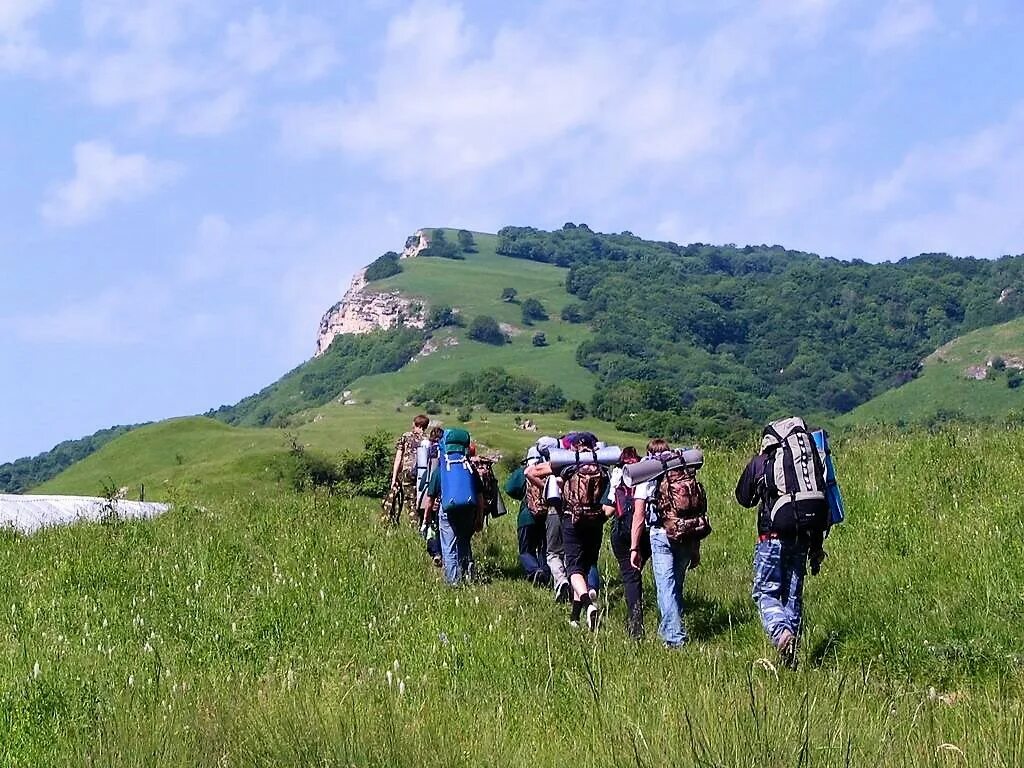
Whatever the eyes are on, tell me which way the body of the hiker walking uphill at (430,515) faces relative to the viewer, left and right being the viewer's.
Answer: facing away from the viewer

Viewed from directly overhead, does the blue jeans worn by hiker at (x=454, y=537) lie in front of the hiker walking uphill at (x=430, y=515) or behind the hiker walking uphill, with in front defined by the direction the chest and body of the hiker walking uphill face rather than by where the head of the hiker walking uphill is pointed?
behind

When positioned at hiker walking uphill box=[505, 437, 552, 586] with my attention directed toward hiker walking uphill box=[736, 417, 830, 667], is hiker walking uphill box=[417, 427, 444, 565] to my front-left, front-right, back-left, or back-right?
back-right

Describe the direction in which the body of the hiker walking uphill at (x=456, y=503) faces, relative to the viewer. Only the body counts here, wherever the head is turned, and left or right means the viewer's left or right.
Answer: facing away from the viewer

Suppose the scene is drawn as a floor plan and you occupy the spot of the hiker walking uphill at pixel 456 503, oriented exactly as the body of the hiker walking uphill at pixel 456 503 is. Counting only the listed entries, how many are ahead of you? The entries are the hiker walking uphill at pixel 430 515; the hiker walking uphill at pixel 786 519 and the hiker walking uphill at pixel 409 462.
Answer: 2

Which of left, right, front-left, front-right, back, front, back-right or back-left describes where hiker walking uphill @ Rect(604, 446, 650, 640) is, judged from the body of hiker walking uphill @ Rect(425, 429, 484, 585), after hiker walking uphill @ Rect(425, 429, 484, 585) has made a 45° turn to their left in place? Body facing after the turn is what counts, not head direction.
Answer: back

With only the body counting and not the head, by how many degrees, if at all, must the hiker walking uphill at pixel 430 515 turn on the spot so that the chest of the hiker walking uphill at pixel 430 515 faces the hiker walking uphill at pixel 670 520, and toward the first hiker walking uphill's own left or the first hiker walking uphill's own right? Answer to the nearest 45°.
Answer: approximately 135° to the first hiker walking uphill's own right

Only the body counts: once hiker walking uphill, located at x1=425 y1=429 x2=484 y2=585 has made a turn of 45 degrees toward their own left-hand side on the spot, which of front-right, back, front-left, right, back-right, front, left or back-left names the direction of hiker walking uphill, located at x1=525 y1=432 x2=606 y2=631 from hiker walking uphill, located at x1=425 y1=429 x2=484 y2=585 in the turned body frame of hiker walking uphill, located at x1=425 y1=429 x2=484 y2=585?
back

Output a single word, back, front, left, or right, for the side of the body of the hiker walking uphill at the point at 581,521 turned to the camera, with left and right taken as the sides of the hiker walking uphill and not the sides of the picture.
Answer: back

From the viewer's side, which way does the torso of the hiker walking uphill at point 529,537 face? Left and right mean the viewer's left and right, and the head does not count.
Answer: facing away from the viewer
